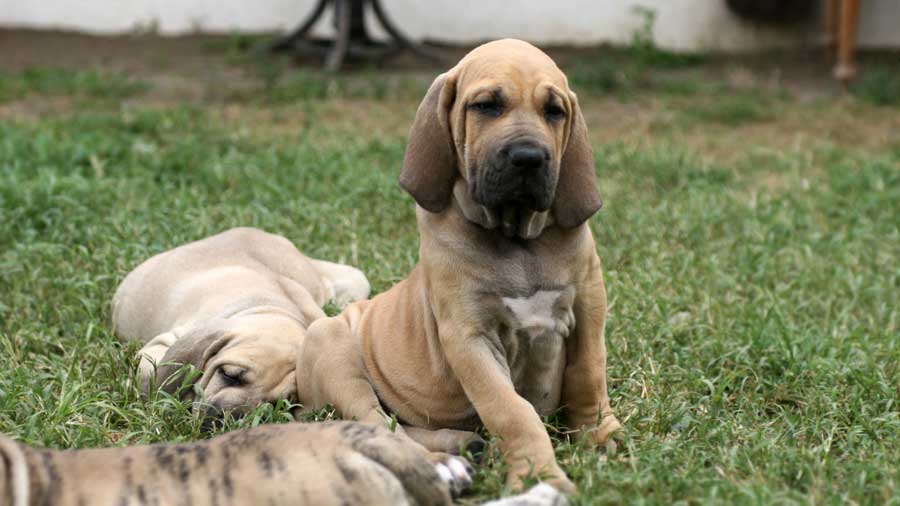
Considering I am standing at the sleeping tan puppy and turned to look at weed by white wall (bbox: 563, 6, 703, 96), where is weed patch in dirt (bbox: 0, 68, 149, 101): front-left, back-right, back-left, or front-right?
front-left

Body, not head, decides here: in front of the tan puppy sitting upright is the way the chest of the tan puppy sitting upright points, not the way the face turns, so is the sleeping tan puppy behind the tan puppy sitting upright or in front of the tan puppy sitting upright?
behind

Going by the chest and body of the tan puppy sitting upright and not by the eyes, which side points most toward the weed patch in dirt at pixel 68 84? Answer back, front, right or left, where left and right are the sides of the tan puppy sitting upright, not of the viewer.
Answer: back

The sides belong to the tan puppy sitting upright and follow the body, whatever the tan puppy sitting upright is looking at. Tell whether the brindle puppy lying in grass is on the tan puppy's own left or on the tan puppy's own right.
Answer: on the tan puppy's own right

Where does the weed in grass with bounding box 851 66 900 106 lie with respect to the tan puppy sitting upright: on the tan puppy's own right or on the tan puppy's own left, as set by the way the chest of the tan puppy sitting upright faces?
on the tan puppy's own left

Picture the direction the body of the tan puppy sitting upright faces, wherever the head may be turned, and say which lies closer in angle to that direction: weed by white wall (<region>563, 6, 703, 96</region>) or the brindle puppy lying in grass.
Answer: the brindle puppy lying in grass

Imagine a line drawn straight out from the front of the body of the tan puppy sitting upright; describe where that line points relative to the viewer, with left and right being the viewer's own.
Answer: facing the viewer and to the right of the viewer

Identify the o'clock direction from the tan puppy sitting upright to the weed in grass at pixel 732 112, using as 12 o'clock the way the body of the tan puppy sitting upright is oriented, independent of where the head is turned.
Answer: The weed in grass is roughly at 8 o'clock from the tan puppy sitting upright.

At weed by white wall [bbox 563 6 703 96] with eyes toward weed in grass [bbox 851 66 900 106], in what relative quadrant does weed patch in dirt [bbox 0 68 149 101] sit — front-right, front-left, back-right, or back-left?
back-right

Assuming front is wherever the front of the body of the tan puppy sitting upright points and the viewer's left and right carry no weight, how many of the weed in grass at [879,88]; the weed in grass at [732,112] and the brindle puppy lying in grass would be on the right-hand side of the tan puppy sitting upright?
1

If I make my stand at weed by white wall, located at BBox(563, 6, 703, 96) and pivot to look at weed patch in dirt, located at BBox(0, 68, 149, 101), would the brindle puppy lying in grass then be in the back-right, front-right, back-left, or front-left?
front-left

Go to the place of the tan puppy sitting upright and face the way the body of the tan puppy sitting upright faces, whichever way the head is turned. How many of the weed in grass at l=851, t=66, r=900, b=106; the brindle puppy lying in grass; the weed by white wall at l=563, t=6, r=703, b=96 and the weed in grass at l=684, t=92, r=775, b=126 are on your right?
1
